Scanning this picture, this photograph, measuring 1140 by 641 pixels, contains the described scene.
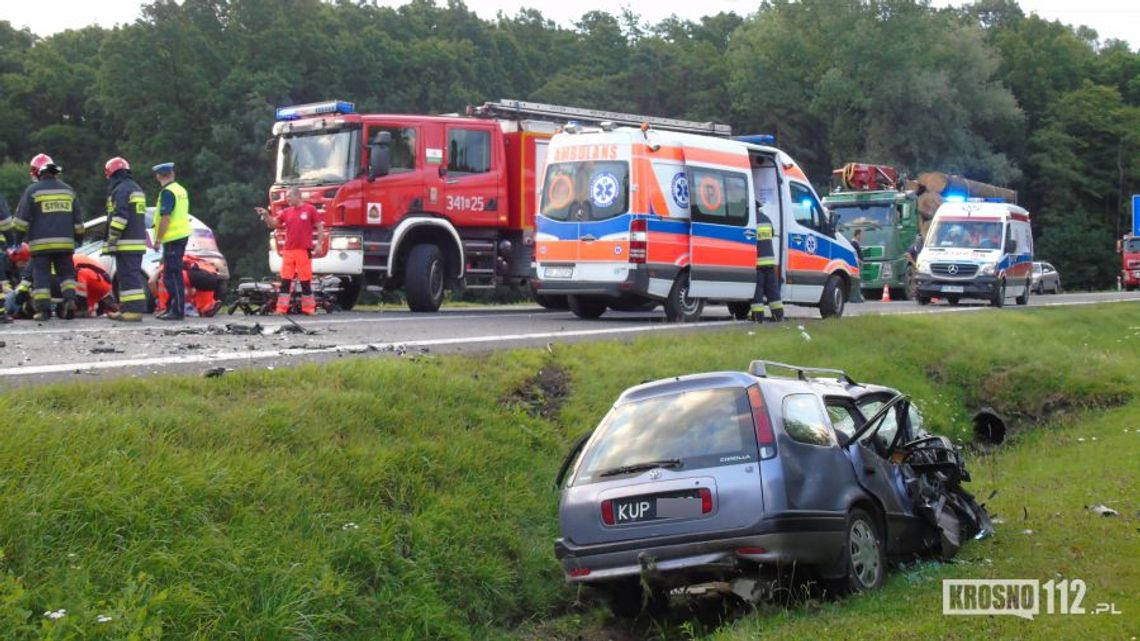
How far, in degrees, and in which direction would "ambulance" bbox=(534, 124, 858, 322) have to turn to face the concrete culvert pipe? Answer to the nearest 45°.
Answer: approximately 90° to its right

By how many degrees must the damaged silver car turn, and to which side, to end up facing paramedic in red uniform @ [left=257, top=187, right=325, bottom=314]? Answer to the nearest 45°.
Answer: approximately 90° to its left

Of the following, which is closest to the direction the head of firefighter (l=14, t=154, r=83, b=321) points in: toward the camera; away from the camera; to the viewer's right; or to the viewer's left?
away from the camera

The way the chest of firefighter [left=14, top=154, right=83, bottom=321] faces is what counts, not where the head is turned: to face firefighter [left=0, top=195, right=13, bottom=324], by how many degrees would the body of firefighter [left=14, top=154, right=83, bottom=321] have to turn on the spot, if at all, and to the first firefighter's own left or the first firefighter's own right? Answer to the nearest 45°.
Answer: approximately 45° to the first firefighter's own left

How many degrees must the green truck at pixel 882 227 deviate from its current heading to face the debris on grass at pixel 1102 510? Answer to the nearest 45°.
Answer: approximately 45° to its left

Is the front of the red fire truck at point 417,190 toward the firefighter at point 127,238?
yes

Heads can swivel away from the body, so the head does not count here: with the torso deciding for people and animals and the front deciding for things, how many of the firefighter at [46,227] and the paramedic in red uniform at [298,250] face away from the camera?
1

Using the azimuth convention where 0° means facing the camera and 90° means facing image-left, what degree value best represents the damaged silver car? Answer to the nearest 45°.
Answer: approximately 225°

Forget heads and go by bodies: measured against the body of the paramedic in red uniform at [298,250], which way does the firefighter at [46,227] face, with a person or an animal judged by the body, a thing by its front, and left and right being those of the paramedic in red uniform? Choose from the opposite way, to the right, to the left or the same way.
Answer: the opposite way

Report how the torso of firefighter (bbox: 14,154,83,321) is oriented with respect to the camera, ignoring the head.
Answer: away from the camera
